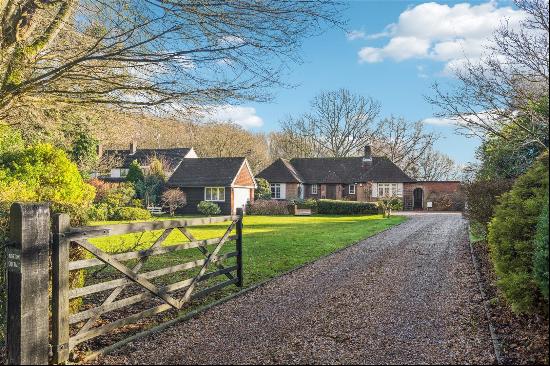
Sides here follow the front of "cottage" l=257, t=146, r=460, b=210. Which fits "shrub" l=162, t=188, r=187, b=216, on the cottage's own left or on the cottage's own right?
on the cottage's own right

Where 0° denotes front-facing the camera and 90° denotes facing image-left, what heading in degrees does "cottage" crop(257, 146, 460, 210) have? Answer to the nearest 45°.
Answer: approximately 0°

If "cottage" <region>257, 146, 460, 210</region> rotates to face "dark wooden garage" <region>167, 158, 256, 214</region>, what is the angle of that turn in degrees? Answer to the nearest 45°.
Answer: approximately 45° to its right

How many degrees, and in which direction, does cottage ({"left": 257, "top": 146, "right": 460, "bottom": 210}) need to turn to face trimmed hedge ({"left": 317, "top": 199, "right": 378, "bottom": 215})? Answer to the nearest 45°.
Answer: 0° — it already faces it

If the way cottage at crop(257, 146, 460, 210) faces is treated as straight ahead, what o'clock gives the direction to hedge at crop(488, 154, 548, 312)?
The hedge is roughly at 12 o'clock from the cottage.

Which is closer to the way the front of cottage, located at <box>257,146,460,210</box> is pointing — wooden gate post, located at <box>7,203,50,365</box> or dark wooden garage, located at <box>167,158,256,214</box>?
the wooden gate post

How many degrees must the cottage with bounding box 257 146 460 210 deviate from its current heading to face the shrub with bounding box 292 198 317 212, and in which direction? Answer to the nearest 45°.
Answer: approximately 45° to its right
